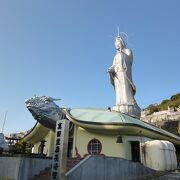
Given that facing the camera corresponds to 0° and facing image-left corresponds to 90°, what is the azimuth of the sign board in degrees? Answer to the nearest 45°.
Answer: approximately 45°

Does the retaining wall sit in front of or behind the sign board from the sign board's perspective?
behind

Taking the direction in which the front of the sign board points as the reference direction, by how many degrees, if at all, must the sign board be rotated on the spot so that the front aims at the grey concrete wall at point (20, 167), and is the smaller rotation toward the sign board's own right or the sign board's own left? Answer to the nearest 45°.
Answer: approximately 90° to the sign board's own right

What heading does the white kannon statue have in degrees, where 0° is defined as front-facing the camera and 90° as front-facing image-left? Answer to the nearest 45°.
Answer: approximately 45°

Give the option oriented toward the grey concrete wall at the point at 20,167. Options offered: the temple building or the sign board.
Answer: the temple building

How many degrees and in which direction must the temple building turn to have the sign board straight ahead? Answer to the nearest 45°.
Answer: approximately 45° to its left

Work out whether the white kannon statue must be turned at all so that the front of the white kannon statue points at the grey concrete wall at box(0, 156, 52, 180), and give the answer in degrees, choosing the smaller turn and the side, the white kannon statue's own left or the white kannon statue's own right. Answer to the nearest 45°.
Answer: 0° — it already faces it

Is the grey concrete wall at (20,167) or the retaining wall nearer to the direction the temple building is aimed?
the grey concrete wall
